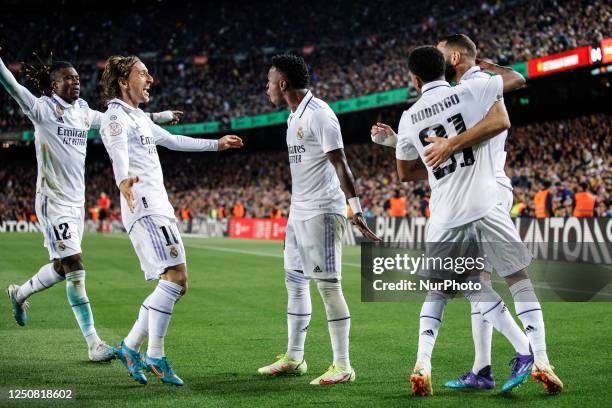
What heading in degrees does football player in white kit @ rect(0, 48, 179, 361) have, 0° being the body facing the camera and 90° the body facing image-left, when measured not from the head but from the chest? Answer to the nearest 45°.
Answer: approximately 315°

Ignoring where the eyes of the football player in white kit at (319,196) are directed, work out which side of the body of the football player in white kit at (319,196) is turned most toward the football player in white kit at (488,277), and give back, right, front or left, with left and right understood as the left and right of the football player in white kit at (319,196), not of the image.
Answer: left

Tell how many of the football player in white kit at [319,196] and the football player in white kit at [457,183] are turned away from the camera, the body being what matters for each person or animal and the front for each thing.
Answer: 1

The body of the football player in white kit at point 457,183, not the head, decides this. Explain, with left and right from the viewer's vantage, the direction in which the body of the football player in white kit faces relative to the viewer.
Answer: facing away from the viewer

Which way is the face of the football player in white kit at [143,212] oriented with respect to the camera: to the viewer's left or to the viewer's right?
to the viewer's right

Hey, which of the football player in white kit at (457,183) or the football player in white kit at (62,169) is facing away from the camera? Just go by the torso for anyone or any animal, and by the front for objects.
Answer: the football player in white kit at (457,183)

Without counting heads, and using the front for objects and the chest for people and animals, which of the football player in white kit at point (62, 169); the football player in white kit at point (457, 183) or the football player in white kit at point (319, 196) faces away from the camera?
the football player in white kit at point (457, 183)

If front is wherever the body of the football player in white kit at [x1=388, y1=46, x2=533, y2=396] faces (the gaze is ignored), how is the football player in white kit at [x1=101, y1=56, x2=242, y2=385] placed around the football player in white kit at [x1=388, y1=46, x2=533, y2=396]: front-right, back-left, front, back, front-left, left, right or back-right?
left

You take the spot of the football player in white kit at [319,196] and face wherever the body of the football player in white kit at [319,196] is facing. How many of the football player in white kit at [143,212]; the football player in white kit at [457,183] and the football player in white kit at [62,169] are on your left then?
1
